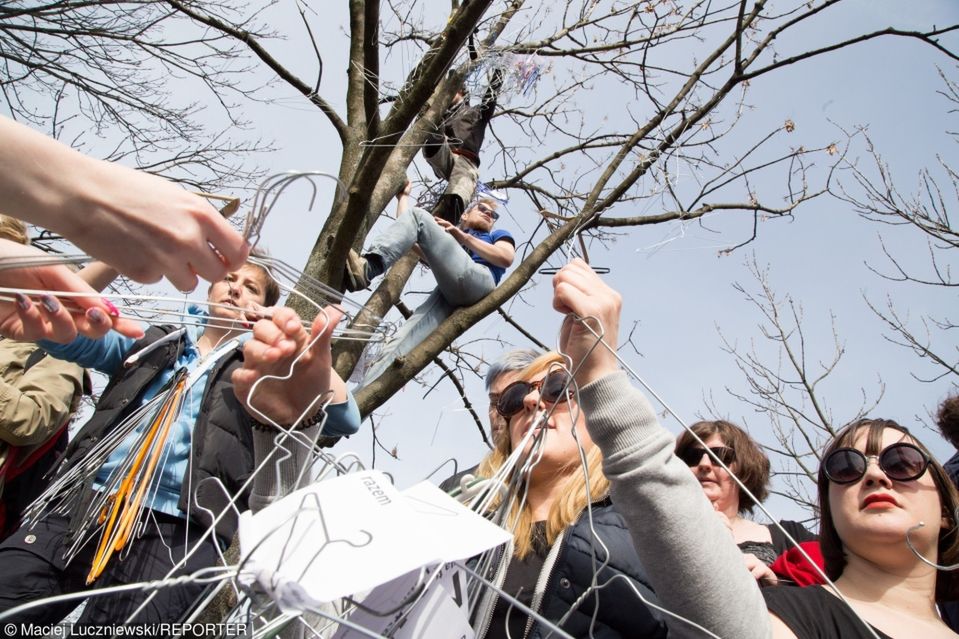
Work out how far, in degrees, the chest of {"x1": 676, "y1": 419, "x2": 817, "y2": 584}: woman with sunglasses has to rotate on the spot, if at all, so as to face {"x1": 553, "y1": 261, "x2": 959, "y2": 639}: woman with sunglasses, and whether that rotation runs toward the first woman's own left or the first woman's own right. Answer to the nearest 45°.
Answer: approximately 45° to the first woman's own left

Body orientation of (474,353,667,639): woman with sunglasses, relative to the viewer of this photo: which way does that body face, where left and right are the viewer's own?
facing the viewer and to the left of the viewer

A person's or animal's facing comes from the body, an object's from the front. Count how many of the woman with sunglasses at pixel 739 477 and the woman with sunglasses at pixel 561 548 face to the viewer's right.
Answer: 0

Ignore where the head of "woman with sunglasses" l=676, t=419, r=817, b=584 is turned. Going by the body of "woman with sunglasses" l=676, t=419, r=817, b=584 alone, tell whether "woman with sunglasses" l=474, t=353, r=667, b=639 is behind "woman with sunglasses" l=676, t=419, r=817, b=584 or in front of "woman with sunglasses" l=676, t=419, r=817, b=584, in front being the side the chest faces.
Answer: in front
